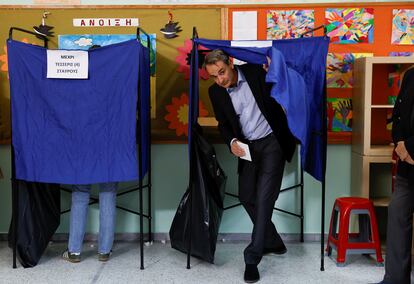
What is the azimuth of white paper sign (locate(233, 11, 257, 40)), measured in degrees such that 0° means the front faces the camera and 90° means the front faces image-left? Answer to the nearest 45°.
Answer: approximately 0°

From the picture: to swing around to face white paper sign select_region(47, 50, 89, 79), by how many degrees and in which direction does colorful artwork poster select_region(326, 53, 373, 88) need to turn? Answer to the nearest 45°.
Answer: approximately 45° to its right

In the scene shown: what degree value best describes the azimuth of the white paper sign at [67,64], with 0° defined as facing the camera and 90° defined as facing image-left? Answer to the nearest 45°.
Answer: approximately 0°

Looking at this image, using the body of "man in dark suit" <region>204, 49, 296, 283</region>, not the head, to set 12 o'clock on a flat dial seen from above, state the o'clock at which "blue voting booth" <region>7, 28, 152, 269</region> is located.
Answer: The blue voting booth is roughly at 3 o'clock from the man in dark suit.
